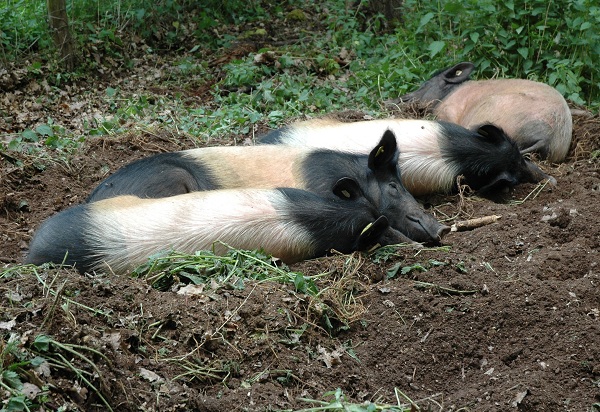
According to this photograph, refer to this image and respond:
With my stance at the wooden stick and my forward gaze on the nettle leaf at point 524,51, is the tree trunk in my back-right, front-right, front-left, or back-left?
front-left

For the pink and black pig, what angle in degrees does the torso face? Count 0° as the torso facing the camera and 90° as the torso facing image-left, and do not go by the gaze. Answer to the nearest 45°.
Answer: approximately 90°

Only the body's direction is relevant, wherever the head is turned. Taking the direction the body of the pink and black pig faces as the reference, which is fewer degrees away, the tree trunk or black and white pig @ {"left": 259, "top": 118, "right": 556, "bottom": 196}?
the tree trunk

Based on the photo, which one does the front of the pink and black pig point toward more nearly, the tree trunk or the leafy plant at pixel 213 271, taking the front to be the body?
the tree trunk

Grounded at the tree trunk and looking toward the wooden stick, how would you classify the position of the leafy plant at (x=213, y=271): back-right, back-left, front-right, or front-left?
front-right

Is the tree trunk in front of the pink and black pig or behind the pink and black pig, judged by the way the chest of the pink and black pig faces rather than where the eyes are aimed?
in front

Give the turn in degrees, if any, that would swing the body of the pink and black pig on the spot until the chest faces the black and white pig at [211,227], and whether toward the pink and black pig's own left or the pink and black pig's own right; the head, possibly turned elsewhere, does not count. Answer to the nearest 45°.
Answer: approximately 45° to the pink and black pig's own left

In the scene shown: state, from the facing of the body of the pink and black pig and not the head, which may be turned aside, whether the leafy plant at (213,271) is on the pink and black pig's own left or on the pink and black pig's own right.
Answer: on the pink and black pig's own left

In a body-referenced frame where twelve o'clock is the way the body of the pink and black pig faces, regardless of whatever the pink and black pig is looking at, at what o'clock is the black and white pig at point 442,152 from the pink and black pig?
The black and white pig is roughly at 10 o'clock from the pink and black pig.

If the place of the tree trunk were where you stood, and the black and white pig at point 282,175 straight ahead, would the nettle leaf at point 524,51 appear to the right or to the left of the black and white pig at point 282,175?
left

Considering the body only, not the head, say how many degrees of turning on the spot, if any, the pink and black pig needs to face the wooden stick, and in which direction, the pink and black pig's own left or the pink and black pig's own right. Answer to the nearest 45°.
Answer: approximately 90° to the pink and black pig's own left

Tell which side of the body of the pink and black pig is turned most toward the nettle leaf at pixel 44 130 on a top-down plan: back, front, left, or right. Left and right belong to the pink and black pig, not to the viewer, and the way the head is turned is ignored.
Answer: front
